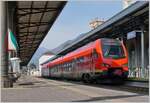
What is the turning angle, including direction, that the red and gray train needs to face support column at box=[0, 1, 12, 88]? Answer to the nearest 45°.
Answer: approximately 90° to its right

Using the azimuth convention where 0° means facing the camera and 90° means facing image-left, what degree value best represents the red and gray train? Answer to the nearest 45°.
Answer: approximately 315°
